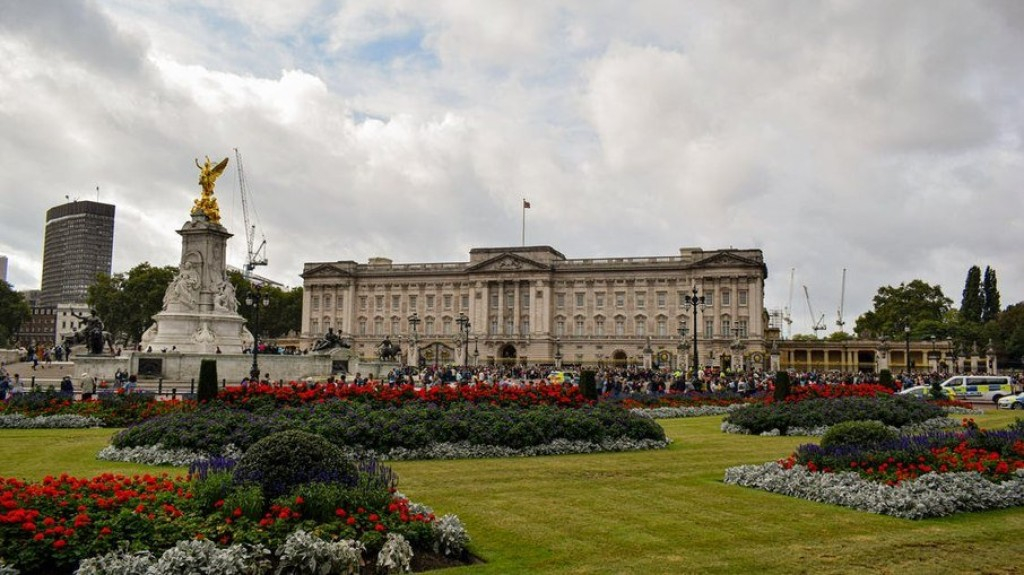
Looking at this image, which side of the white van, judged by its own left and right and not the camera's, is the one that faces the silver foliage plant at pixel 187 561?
left

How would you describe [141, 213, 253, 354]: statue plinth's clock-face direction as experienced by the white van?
The statue plinth is roughly at 11 o'clock from the white van.

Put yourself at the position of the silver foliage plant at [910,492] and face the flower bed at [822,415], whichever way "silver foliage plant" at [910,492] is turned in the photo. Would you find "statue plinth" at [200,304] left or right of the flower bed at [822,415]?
left

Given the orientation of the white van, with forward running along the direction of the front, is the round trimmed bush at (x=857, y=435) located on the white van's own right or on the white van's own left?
on the white van's own left

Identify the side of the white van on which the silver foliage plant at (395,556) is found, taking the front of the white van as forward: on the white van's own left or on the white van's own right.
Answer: on the white van's own left

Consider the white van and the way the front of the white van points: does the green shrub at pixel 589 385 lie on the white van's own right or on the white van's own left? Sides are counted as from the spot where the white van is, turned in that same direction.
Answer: on the white van's own left

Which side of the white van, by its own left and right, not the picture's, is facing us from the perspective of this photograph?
left

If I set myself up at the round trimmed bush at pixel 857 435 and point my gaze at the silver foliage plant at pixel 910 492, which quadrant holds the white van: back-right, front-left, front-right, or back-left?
back-left

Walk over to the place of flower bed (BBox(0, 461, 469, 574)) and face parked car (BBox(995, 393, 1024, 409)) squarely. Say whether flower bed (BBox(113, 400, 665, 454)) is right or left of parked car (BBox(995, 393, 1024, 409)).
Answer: left

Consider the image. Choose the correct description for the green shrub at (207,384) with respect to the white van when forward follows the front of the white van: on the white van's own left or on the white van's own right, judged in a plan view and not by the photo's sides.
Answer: on the white van's own left

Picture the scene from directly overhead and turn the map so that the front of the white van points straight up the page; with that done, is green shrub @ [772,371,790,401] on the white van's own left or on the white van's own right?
on the white van's own left
